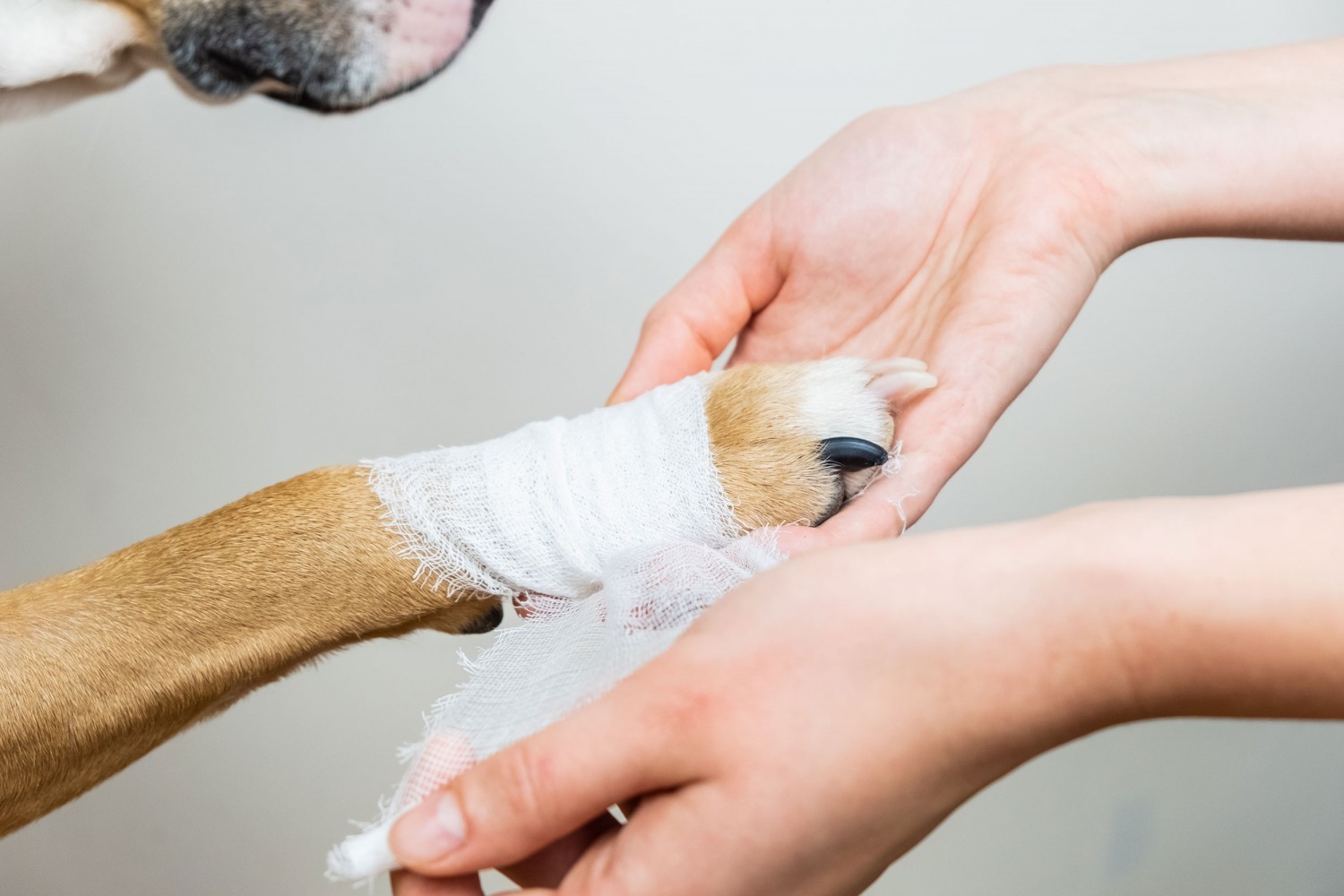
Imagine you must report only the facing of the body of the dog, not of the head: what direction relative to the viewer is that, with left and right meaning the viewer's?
facing to the right of the viewer
